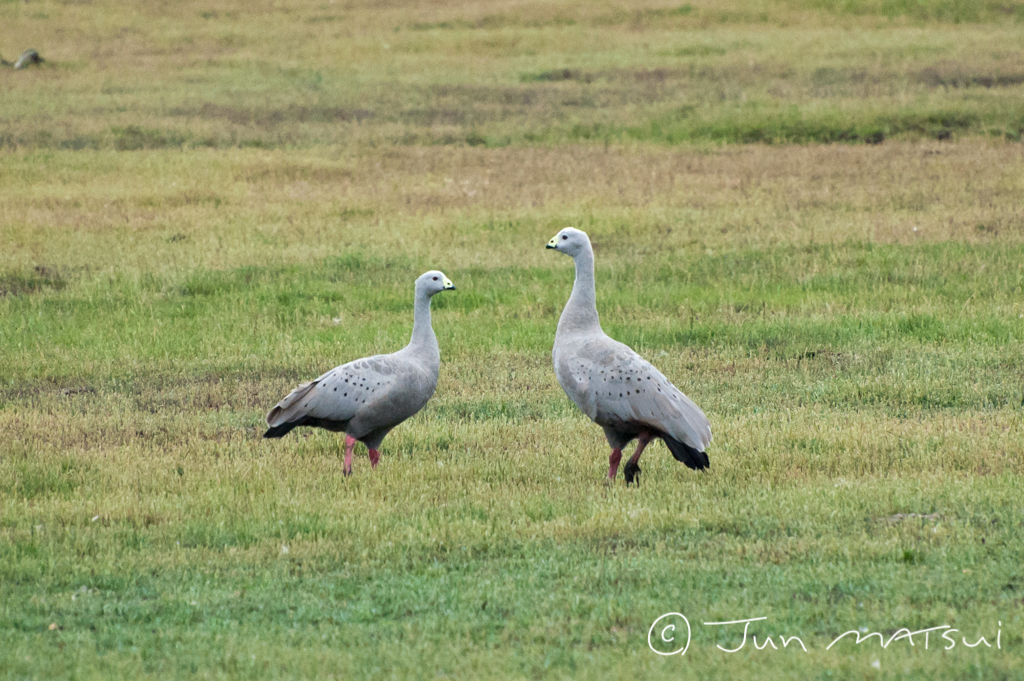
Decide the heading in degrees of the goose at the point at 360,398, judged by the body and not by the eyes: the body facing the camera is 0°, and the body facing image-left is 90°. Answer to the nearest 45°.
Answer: approximately 270°

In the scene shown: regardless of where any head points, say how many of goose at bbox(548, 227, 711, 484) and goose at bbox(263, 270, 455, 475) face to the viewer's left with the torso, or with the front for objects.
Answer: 1

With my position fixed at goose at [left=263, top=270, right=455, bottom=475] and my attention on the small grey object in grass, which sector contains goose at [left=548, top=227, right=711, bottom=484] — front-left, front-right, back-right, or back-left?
back-right

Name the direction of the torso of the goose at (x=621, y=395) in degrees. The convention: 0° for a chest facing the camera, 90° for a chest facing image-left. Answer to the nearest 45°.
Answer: approximately 90°

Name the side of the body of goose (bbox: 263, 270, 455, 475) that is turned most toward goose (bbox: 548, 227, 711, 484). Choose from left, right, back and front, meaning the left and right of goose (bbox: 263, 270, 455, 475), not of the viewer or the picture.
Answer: front

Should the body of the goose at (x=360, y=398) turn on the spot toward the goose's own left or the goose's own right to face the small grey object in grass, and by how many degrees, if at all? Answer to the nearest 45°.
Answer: approximately 90° to the goose's own left

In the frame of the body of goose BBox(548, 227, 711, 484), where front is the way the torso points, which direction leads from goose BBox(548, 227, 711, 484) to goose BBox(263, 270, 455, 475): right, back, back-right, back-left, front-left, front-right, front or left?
front

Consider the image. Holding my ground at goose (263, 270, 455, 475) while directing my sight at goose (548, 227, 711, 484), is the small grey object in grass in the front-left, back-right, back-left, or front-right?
back-left

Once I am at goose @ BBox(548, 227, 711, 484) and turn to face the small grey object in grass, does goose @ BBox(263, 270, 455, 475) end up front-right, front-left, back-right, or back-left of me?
front-left

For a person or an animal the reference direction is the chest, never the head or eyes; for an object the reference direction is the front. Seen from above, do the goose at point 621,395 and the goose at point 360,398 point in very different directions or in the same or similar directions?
very different directions

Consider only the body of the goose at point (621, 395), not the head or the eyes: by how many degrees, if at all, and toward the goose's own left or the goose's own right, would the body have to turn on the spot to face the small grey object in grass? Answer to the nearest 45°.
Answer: approximately 45° to the goose's own right

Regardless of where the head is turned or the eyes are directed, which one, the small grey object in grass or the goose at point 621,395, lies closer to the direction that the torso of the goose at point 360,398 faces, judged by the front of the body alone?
the goose
